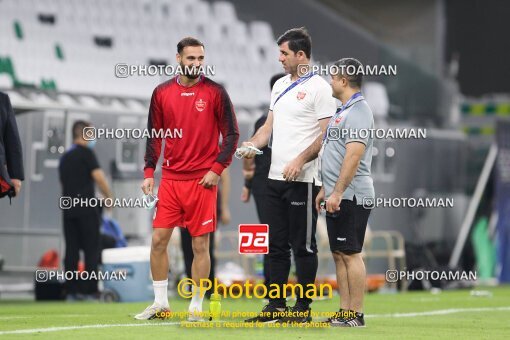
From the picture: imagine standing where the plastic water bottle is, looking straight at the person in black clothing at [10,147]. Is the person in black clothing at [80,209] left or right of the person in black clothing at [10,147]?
right

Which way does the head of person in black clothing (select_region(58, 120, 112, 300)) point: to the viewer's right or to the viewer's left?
to the viewer's right

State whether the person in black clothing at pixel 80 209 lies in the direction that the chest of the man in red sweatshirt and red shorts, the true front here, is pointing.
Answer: no

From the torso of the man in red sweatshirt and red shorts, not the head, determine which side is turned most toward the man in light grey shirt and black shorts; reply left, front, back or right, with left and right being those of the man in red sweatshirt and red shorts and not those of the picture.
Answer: left

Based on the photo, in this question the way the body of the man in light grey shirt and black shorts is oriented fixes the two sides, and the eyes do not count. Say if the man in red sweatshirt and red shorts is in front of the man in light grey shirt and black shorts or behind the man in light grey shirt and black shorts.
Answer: in front

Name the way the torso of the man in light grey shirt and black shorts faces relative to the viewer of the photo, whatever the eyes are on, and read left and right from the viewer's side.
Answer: facing to the left of the viewer

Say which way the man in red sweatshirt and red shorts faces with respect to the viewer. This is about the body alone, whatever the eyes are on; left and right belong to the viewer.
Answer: facing the viewer

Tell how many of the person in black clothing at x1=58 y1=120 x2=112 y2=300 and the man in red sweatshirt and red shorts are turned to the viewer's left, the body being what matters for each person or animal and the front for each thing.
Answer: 0

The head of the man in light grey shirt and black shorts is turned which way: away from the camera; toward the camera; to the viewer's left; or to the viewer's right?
to the viewer's left
